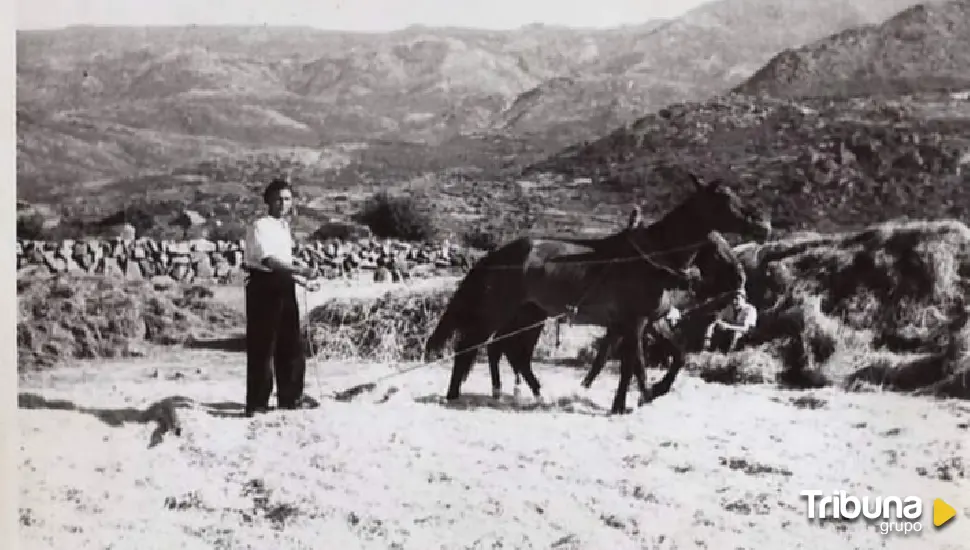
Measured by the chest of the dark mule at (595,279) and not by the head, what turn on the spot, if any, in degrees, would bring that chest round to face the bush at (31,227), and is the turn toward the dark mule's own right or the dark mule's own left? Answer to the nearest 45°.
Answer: approximately 180°

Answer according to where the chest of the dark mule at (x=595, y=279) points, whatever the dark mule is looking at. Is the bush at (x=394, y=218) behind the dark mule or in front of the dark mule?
behind

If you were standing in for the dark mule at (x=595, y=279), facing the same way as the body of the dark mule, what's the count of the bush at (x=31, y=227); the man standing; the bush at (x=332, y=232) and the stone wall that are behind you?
4

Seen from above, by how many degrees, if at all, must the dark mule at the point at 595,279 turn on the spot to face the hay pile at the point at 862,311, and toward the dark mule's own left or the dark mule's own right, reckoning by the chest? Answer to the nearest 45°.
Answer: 0° — it already faces it

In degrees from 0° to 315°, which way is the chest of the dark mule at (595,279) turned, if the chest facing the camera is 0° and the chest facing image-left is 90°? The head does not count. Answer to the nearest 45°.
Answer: approximately 270°

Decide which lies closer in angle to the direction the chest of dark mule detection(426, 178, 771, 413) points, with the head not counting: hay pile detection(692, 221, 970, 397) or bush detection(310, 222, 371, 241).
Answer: the hay pile

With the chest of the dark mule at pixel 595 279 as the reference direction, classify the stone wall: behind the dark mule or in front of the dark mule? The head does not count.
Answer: behind

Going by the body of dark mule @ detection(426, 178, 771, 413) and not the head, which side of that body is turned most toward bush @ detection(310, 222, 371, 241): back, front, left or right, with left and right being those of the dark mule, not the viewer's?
left
